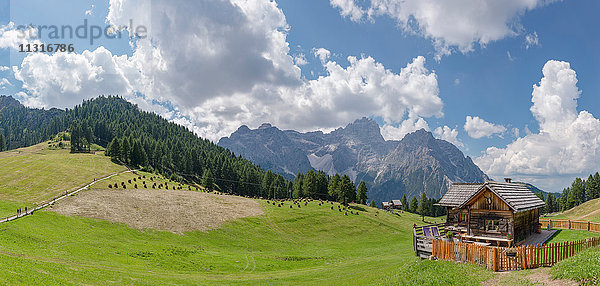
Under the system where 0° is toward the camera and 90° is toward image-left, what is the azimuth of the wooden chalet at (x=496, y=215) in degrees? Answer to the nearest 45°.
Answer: approximately 45°
